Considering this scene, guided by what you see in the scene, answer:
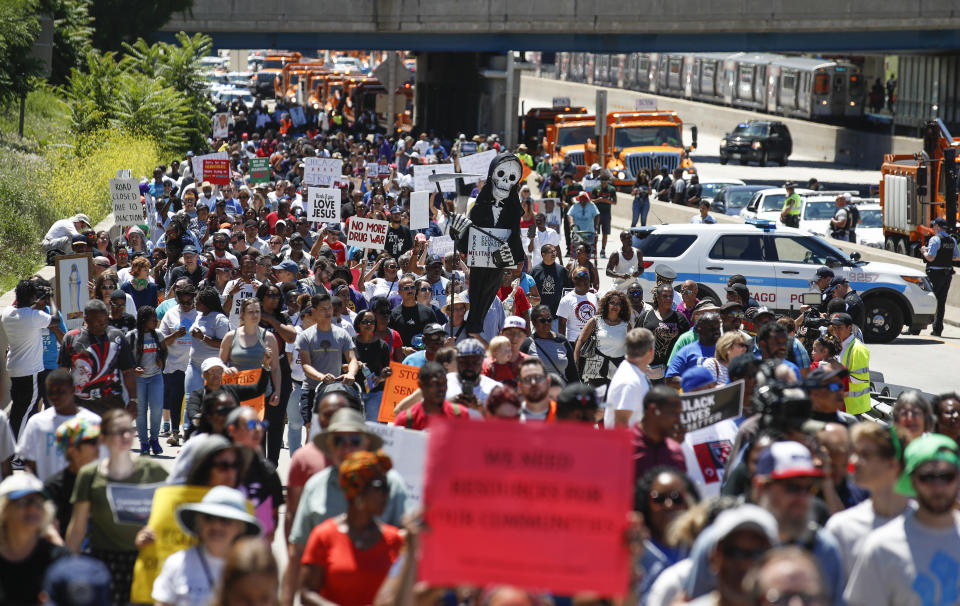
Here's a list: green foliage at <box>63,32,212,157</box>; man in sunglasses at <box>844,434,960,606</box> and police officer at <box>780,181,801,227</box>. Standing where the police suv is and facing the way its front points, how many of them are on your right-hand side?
1

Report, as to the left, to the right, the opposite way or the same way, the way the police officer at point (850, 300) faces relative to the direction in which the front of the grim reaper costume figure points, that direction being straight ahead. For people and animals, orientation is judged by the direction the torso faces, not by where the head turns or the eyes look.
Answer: to the right

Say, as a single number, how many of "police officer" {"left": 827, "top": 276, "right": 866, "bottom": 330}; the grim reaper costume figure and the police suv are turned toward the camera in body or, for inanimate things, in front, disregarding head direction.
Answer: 1

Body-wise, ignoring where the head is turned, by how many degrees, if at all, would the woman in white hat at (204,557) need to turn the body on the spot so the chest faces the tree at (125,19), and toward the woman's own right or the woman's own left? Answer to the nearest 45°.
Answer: approximately 135° to the woman's own left

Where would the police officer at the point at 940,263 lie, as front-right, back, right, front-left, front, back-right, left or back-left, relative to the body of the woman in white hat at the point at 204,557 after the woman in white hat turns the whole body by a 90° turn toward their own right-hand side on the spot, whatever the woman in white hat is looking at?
right

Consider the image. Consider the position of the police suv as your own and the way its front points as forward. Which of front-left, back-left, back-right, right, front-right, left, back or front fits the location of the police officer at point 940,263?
front-left

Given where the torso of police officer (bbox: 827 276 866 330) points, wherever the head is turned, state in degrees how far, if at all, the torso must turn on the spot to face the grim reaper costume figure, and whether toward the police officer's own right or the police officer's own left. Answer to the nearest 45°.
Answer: approximately 45° to the police officer's own left

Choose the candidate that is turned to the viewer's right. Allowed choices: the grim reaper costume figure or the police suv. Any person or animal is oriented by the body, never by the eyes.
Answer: the police suv

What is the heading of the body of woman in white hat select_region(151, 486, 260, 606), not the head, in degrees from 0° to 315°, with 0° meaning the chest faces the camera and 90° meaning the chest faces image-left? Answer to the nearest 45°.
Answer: approximately 315°

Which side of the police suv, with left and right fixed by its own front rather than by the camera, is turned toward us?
right

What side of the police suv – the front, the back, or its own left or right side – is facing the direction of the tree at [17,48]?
back

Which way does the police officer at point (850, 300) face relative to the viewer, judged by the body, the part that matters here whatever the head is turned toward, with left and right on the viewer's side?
facing to the left of the viewer

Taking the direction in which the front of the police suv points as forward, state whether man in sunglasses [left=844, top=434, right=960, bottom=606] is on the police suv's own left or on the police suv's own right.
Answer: on the police suv's own right

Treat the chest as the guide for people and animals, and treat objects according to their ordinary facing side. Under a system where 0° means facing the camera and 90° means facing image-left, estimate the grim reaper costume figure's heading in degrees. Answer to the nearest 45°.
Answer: approximately 0°
